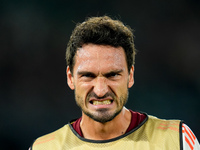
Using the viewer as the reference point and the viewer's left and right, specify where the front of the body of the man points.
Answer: facing the viewer
